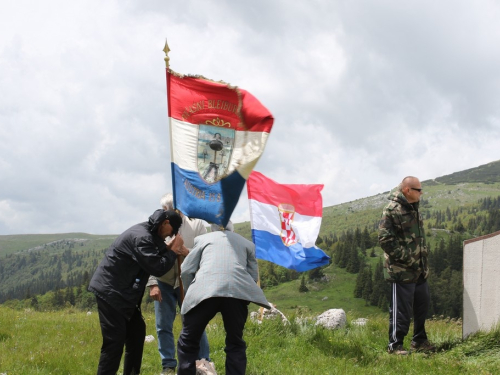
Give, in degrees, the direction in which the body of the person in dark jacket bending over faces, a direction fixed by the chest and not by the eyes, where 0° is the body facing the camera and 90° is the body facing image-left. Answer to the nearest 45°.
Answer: approximately 270°

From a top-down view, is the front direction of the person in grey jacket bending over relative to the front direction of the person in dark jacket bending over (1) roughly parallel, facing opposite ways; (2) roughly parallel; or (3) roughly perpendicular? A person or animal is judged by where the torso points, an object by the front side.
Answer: roughly perpendicular

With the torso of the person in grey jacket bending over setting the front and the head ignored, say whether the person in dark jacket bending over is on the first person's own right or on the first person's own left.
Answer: on the first person's own left

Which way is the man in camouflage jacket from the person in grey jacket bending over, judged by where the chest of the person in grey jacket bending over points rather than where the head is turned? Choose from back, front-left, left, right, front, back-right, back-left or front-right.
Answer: front-right

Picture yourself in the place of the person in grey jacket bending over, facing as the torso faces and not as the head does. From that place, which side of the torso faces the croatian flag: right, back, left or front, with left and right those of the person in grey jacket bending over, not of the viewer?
front

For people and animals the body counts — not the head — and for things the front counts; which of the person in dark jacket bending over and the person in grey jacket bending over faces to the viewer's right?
the person in dark jacket bending over

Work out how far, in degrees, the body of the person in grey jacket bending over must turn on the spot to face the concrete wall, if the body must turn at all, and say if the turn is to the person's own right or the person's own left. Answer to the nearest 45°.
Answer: approximately 45° to the person's own right

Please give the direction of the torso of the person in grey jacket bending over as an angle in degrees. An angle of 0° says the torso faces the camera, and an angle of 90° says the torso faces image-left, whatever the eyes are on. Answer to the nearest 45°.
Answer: approximately 180°

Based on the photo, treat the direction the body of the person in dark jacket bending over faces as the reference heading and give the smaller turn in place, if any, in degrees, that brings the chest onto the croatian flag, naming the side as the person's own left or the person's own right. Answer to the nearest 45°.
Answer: approximately 45° to the person's own left

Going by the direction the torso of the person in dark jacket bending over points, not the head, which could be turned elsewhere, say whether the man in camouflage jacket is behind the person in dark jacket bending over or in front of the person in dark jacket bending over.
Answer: in front
